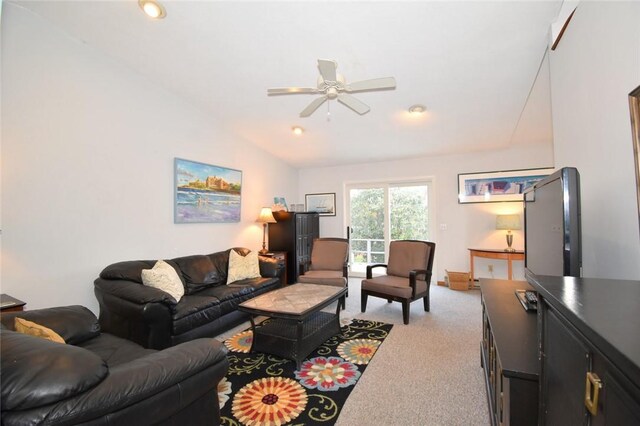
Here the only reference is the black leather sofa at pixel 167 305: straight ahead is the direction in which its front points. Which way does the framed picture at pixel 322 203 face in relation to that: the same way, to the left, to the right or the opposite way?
to the right

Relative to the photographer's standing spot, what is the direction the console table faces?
facing the viewer

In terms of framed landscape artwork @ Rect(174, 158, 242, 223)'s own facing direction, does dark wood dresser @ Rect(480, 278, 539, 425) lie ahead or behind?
ahead

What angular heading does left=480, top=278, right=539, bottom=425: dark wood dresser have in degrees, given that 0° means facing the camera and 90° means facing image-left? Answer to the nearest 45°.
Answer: approximately 90°

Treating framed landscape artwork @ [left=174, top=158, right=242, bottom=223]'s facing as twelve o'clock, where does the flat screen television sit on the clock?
The flat screen television is roughly at 1 o'clock from the framed landscape artwork.

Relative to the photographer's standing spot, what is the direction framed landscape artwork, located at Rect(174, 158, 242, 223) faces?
facing the viewer and to the right of the viewer

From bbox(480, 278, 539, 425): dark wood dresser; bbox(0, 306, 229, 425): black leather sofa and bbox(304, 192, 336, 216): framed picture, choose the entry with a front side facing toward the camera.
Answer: the framed picture

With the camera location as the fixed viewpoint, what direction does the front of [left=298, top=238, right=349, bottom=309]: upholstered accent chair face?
facing the viewer and to the left of the viewer

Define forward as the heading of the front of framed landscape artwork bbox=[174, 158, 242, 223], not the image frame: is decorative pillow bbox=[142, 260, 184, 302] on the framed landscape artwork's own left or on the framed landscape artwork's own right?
on the framed landscape artwork's own right

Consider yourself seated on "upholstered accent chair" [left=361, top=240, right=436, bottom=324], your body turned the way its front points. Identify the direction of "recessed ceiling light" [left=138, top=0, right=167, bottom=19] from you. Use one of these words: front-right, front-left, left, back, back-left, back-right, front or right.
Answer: front

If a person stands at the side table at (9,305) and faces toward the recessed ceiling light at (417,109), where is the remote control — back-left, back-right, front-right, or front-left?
front-right

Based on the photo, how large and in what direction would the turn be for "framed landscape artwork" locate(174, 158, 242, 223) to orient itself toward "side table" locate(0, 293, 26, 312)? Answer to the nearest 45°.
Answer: approximately 90° to its right
